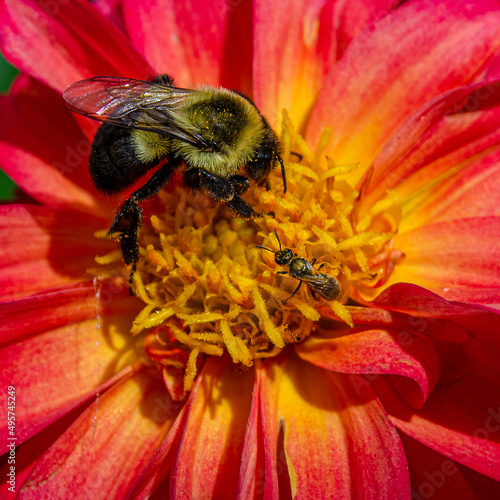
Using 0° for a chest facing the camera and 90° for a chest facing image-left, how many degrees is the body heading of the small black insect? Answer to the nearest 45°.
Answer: approximately 135°

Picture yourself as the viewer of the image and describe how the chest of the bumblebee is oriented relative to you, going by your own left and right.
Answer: facing to the right of the viewer

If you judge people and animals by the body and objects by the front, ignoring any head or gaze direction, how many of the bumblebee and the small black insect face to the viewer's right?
1

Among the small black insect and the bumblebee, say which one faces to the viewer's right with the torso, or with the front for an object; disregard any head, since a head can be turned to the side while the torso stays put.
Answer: the bumblebee
